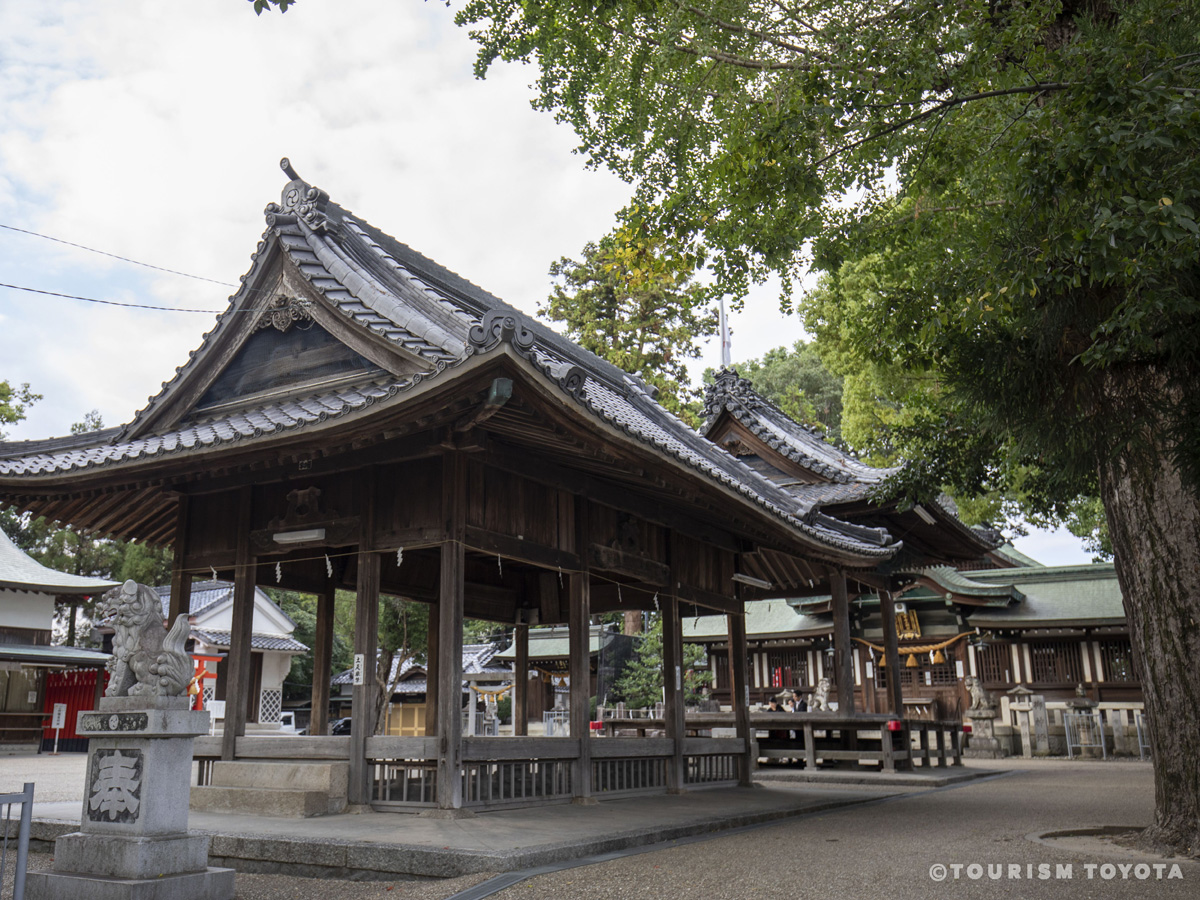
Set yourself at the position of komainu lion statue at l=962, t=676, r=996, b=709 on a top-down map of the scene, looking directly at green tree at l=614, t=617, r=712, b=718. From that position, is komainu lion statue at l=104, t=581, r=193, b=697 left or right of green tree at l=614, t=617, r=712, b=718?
left

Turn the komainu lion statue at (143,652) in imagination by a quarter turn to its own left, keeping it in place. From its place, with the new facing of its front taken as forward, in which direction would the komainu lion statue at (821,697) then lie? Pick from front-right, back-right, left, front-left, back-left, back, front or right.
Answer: back-left

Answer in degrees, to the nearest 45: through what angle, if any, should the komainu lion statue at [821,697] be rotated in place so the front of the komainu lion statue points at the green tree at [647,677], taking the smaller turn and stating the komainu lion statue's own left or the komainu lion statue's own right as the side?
approximately 135° to the komainu lion statue's own right

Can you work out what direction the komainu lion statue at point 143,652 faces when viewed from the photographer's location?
facing to the left of the viewer

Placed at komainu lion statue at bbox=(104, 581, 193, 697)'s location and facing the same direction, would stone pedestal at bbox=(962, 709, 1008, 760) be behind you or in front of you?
behind
